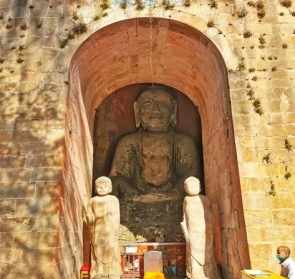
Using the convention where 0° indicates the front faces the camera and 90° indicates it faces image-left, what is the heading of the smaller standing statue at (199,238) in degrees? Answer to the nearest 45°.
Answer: approximately 45°

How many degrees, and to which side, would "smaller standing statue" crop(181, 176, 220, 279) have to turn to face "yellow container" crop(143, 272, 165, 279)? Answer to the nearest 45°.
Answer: approximately 45° to its right

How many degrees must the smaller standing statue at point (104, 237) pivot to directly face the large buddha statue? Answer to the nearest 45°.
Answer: approximately 135° to its left

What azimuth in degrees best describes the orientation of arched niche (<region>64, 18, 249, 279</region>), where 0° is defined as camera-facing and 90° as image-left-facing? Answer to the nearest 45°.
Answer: approximately 0°

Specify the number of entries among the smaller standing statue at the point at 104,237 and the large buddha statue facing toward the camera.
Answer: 2
